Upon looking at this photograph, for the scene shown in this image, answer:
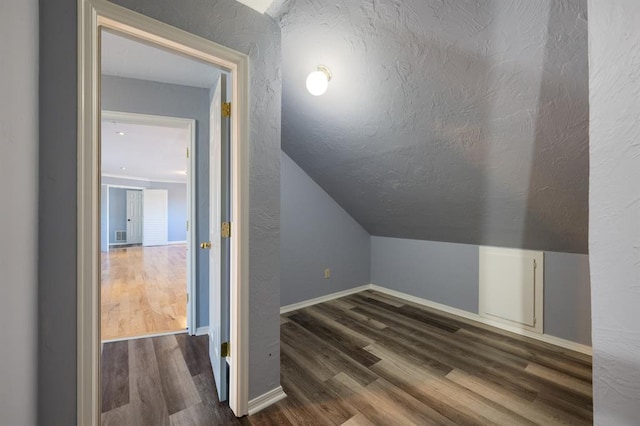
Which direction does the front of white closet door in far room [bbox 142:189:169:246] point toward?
toward the camera

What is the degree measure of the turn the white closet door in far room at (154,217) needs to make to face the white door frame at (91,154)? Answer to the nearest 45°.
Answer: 0° — it already faces it

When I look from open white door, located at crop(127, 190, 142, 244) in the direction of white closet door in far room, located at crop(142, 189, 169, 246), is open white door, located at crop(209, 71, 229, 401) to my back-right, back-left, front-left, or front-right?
front-right

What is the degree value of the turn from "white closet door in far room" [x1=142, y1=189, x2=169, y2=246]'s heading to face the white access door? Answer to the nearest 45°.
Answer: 0° — it already faces it

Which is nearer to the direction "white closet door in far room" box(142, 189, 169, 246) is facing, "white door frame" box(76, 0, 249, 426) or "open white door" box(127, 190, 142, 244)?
the white door frame

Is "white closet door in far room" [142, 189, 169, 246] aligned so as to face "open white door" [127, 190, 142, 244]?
no

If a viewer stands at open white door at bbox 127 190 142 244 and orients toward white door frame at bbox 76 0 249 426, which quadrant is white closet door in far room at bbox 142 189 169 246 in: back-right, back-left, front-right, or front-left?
front-left

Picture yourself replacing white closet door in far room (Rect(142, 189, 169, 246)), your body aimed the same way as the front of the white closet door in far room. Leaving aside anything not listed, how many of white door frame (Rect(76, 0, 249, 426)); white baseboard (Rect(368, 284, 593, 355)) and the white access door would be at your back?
0

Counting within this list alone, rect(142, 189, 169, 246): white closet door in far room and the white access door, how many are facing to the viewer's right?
0

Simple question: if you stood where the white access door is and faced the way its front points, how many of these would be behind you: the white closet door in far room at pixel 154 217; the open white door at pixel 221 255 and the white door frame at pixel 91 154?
0
